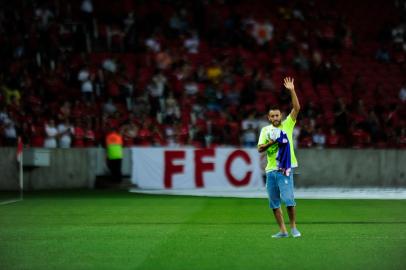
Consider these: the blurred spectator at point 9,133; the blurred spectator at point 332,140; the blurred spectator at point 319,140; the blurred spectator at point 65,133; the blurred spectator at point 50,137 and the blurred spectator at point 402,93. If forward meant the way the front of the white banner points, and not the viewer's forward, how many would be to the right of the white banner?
3

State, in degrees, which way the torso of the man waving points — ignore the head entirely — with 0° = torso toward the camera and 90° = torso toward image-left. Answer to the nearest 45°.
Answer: approximately 0°

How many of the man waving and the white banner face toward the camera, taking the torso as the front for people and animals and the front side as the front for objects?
2

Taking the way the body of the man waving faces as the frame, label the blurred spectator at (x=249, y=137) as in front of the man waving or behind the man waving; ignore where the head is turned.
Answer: behind

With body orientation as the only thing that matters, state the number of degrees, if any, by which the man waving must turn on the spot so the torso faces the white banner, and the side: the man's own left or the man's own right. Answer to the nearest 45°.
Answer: approximately 180°

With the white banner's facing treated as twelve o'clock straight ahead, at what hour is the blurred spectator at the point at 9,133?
The blurred spectator is roughly at 3 o'clock from the white banner.

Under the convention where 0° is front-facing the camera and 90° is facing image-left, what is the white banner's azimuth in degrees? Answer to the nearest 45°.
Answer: approximately 0°

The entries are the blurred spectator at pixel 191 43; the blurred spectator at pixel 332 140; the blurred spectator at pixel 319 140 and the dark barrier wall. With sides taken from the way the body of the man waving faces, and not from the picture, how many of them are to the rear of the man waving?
4

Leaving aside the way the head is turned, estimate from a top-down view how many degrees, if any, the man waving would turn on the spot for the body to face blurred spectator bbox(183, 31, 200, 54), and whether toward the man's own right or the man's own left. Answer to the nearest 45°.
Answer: approximately 180°

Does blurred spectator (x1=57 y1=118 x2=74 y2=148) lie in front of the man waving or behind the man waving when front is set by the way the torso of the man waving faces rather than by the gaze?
behind

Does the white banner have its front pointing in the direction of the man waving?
yes

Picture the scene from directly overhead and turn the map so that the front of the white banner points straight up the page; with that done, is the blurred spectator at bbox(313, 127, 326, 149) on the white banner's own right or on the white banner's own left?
on the white banner's own left

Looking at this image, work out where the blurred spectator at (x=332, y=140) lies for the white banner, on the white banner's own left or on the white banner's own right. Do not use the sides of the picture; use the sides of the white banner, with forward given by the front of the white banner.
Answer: on the white banner's own left
